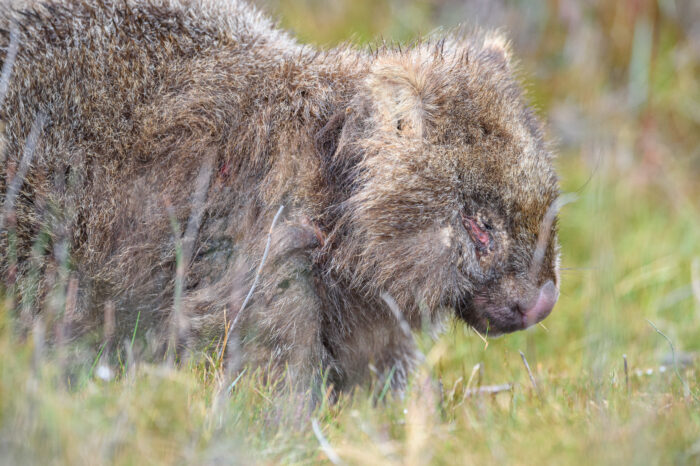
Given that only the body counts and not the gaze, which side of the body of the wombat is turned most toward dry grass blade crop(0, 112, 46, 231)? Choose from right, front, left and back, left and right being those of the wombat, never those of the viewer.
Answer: back

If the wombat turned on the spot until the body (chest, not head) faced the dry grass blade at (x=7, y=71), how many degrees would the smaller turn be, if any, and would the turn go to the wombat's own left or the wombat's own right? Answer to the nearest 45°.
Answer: approximately 180°

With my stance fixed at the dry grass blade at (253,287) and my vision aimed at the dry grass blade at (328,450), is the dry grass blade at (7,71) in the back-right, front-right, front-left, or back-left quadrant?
back-right

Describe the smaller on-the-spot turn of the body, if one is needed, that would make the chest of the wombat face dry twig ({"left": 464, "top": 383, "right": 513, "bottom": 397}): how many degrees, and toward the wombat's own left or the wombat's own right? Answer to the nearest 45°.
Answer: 0° — it already faces it

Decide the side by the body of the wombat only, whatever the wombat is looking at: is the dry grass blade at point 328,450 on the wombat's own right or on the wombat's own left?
on the wombat's own right

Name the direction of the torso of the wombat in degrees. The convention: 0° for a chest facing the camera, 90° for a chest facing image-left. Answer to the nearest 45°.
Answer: approximately 270°
